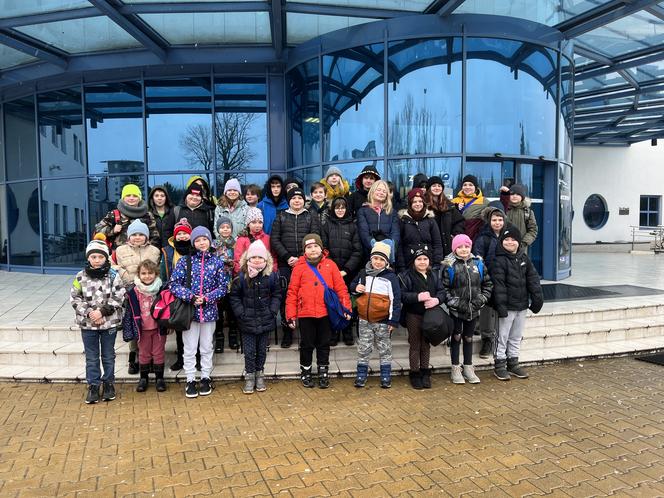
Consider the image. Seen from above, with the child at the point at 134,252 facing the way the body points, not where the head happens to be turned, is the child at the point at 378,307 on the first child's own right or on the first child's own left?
on the first child's own left

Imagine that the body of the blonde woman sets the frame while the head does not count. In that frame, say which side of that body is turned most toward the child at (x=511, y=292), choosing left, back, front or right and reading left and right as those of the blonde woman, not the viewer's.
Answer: left

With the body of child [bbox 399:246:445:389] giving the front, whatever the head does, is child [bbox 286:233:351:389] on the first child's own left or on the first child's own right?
on the first child's own right

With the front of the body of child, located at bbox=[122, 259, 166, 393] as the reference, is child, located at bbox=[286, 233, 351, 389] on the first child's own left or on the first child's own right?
on the first child's own left

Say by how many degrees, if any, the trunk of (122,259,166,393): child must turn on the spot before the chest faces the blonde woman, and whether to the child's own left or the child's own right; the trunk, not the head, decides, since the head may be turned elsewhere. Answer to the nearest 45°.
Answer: approximately 90° to the child's own left

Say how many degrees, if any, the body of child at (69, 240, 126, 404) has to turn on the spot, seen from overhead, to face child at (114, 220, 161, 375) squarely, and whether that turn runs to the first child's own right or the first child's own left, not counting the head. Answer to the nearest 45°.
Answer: approximately 135° to the first child's own left

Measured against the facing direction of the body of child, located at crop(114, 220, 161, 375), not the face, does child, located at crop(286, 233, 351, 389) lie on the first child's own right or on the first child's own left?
on the first child's own left

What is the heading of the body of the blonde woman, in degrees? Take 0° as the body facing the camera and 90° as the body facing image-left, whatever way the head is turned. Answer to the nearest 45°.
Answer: approximately 0°
